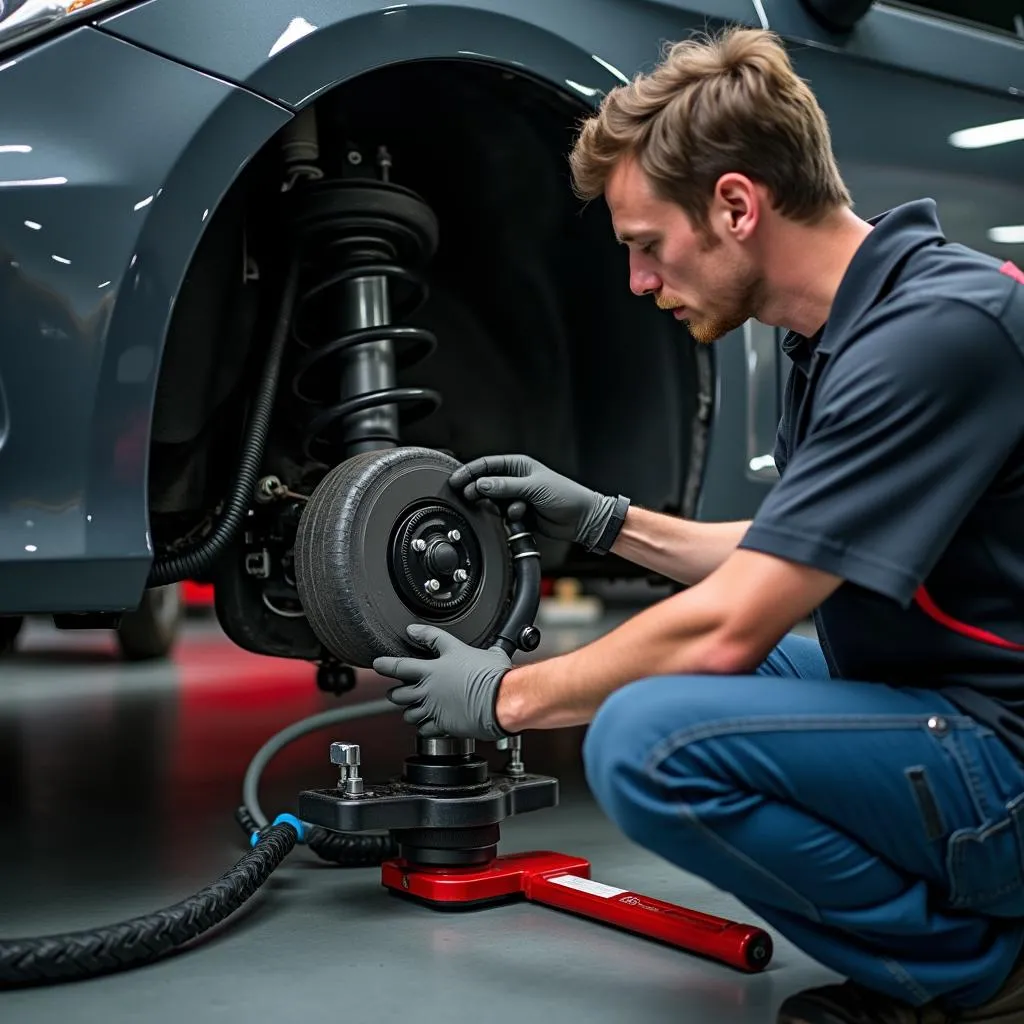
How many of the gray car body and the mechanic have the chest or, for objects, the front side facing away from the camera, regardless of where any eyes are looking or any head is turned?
0

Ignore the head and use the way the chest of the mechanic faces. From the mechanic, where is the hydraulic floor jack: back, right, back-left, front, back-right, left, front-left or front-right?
front-right

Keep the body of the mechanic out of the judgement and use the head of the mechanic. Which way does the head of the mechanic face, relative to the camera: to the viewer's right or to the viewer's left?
to the viewer's left

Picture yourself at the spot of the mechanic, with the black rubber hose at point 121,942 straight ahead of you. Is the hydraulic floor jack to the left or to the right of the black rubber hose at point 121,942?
right

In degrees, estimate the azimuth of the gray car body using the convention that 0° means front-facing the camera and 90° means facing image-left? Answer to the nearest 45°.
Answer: approximately 45°

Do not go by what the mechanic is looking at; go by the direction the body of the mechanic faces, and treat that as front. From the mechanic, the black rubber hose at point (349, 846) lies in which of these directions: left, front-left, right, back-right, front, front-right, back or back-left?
front-right

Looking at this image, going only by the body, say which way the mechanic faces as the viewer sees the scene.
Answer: to the viewer's left
